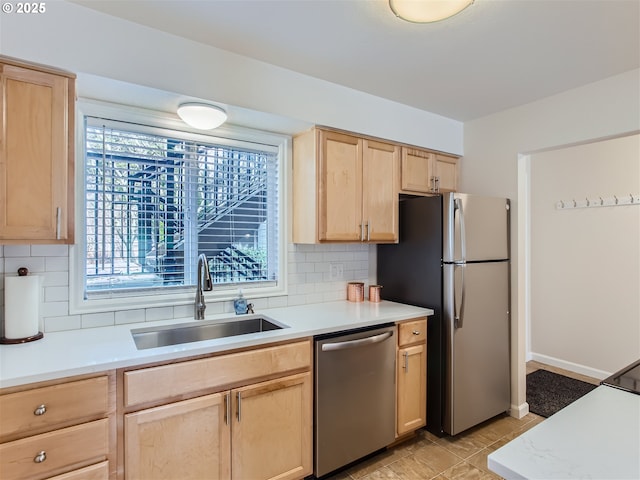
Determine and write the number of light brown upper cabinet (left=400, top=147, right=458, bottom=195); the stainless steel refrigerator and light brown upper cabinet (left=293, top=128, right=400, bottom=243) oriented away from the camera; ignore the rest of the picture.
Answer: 0

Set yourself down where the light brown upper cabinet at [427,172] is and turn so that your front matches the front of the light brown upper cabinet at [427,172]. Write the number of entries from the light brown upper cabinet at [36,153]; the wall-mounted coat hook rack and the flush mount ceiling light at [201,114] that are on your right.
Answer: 2

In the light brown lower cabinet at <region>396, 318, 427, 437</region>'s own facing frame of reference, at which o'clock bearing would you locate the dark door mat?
The dark door mat is roughly at 9 o'clock from the light brown lower cabinet.

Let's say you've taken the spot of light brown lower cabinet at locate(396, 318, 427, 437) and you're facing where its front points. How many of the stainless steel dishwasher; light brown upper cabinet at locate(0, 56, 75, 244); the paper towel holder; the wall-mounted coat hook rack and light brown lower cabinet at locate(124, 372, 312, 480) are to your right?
4

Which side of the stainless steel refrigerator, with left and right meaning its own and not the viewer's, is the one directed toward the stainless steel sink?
right

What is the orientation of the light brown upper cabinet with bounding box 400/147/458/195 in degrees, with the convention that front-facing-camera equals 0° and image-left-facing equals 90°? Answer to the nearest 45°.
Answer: approximately 315°

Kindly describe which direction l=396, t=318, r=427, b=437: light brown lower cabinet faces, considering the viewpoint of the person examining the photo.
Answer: facing the viewer and to the right of the viewer

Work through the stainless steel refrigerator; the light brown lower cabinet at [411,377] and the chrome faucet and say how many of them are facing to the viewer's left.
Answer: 0

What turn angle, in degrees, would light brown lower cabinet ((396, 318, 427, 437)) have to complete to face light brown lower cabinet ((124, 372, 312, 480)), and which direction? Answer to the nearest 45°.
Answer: approximately 90° to its right

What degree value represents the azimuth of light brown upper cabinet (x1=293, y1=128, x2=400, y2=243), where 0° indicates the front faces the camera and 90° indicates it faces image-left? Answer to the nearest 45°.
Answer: approximately 315°

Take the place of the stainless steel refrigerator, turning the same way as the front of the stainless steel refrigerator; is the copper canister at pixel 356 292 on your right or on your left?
on your right

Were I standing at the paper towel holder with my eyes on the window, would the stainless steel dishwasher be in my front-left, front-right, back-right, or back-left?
front-right
